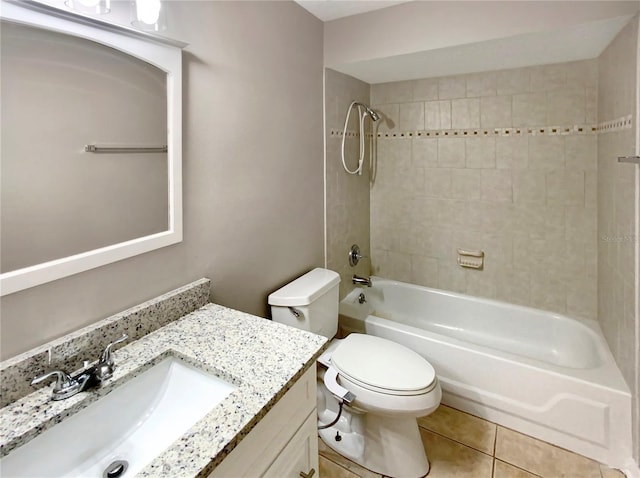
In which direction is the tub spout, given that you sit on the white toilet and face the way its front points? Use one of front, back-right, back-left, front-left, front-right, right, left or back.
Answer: back-left

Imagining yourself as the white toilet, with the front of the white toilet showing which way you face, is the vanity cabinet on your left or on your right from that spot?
on your right

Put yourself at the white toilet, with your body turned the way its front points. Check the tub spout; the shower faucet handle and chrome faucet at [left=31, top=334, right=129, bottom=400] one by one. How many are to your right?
1

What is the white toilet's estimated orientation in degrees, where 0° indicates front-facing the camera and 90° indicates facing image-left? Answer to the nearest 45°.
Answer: approximately 315°

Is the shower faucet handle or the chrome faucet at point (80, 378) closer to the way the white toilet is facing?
the chrome faucet

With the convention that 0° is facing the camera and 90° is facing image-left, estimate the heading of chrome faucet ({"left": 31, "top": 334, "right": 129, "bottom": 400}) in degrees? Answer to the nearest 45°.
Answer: approximately 315°

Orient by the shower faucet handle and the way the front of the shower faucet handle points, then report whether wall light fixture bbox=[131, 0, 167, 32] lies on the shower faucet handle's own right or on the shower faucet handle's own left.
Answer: on the shower faucet handle's own right
